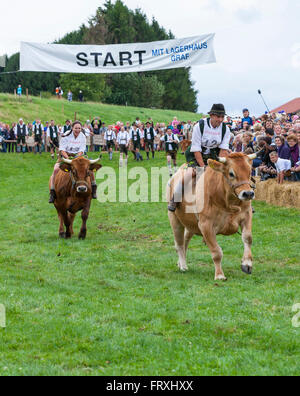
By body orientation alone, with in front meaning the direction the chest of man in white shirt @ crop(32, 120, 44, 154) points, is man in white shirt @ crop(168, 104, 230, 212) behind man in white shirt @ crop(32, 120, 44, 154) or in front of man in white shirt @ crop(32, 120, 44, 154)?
in front

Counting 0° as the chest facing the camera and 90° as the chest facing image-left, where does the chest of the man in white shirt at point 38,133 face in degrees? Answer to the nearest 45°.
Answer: approximately 0°

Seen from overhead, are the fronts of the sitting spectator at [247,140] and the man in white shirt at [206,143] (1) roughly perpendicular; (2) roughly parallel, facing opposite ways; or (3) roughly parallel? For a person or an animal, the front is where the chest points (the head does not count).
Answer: roughly perpendicular

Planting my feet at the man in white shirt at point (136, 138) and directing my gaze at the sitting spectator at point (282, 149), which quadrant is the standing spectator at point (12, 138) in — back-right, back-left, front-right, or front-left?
back-right

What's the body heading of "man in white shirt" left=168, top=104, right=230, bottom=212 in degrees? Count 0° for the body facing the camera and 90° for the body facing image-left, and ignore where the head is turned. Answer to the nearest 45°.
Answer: approximately 315°

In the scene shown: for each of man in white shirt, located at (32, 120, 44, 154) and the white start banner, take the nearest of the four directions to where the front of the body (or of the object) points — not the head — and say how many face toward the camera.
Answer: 2

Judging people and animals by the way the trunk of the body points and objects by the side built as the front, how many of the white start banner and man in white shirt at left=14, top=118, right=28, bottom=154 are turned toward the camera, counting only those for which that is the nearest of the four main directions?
2

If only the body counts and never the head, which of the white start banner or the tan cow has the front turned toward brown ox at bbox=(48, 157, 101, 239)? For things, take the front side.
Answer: the white start banner

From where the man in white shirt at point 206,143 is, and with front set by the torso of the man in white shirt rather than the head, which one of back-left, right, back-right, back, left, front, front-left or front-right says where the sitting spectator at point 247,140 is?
back-left

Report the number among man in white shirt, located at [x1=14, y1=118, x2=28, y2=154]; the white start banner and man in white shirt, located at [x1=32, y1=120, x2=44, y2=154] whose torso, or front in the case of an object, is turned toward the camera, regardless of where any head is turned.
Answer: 3

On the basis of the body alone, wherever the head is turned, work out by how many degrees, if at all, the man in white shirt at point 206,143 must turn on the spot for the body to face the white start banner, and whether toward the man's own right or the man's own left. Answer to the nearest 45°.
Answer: approximately 135° to the man's own left

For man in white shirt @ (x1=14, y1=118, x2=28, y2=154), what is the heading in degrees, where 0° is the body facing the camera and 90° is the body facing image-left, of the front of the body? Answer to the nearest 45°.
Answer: approximately 0°

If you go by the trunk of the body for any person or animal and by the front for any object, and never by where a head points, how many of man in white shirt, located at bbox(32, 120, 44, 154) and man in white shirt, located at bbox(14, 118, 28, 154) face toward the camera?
2
